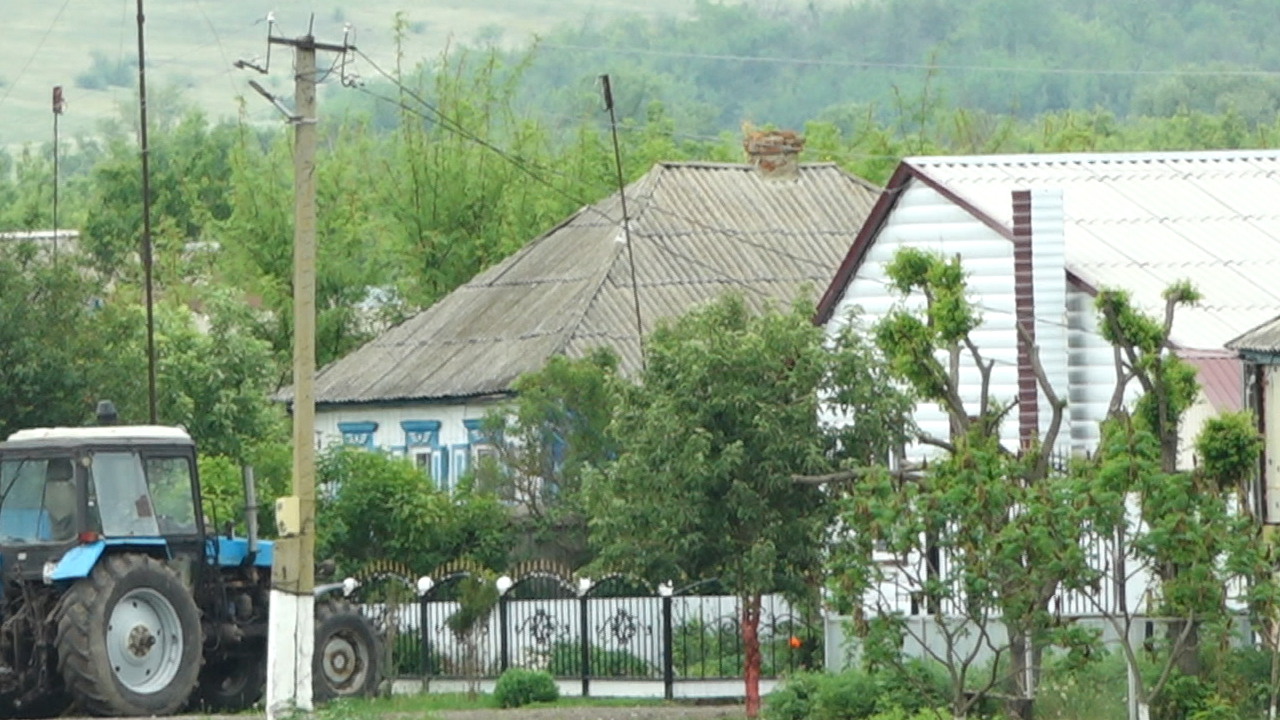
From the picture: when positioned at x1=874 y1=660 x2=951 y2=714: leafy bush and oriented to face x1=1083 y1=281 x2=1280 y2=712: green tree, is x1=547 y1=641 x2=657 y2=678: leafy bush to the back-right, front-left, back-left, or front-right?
back-left

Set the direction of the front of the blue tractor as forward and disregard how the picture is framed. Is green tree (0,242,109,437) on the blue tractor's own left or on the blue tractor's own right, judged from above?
on the blue tractor's own left

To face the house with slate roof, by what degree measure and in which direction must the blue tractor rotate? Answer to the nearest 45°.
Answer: approximately 45° to its left

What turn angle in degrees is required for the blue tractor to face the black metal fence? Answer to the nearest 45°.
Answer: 0° — it already faces it

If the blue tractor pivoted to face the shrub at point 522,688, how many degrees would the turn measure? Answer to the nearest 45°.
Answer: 0° — it already faces it

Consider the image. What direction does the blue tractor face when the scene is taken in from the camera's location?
facing away from the viewer and to the right of the viewer

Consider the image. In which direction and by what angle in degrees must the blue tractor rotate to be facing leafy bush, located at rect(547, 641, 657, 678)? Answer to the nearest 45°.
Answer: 0° — it already faces it
